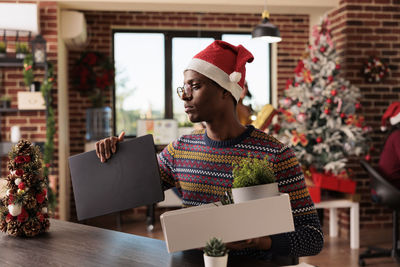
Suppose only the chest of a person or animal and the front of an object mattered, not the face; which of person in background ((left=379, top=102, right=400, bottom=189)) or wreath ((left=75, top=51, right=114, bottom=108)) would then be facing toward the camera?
the wreath

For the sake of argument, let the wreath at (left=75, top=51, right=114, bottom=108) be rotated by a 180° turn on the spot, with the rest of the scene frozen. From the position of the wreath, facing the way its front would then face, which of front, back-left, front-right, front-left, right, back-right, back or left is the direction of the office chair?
back-right

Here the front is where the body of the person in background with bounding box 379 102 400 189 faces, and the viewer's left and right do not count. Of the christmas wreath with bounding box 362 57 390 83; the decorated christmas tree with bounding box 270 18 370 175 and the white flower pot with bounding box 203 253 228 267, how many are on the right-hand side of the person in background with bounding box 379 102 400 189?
1

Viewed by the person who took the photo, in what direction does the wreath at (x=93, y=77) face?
facing the viewer

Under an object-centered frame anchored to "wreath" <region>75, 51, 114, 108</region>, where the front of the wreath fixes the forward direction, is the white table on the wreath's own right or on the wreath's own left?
on the wreath's own left
